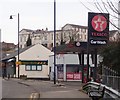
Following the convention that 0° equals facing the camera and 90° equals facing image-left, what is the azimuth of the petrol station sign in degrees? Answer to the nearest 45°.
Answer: approximately 0°
